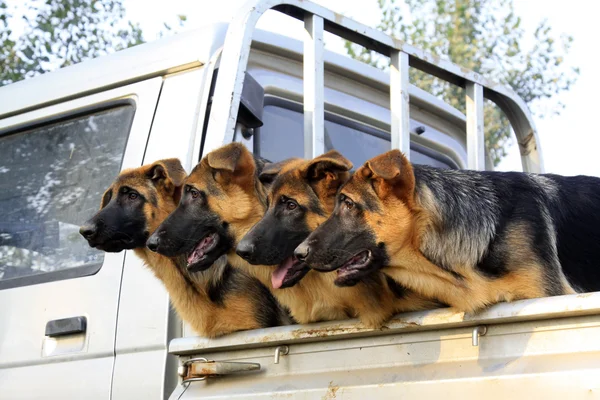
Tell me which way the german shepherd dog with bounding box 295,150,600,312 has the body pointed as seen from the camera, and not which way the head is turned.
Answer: to the viewer's left

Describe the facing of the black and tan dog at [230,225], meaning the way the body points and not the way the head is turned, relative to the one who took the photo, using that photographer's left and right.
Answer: facing to the left of the viewer

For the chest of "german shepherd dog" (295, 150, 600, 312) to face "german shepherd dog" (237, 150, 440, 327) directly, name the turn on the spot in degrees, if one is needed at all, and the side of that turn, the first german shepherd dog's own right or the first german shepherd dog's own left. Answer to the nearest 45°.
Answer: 0° — it already faces it

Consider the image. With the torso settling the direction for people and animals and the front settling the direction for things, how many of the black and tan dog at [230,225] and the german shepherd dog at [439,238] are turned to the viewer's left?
2

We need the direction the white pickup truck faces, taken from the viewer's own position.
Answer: facing away from the viewer and to the left of the viewer

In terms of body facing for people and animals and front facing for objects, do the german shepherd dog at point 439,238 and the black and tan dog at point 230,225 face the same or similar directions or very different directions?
same or similar directions

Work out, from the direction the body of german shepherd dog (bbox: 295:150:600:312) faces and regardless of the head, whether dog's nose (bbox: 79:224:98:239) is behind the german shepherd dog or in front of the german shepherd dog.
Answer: in front
